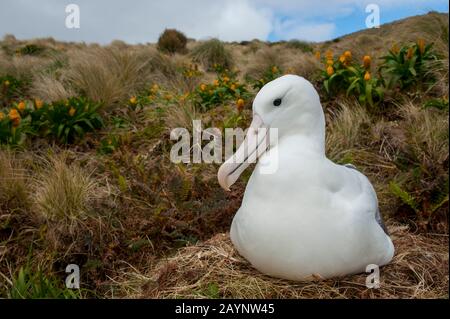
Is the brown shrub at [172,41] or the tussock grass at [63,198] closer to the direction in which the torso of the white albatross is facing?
the tussock grass

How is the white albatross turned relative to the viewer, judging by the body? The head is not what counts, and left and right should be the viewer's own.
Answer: facing the viewer and to the left of the viewer

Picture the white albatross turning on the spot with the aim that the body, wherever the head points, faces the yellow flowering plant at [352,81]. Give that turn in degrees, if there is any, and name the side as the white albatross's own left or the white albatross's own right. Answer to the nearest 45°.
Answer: approximately 135° to the white albatross's own right

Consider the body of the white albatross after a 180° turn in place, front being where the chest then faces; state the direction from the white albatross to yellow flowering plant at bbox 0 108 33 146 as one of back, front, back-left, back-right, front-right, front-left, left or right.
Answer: left

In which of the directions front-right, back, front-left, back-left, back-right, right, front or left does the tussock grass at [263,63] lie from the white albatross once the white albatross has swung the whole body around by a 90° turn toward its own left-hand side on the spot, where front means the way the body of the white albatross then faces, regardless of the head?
back-left

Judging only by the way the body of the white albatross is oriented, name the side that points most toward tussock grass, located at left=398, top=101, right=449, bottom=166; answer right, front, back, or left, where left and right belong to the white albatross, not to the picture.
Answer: back

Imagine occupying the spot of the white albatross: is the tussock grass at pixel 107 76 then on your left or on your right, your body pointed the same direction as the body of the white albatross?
on your right

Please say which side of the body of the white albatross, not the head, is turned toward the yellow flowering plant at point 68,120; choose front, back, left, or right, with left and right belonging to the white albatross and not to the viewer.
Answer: right

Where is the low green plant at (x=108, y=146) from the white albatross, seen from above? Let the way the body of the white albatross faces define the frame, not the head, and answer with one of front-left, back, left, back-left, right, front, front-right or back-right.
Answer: right

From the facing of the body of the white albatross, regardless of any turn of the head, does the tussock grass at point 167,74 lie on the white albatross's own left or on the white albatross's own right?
on the white albatross's own right

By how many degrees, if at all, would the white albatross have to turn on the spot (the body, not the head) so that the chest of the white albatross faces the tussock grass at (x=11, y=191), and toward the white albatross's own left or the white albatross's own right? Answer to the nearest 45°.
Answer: approximately 90° to the white albatross's own right

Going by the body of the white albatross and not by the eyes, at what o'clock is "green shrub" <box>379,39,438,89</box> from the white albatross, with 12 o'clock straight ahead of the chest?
The green shrub is roughly at 5 o'clock from the white albatross.

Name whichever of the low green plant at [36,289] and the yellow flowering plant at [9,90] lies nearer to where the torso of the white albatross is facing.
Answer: the low green plant
